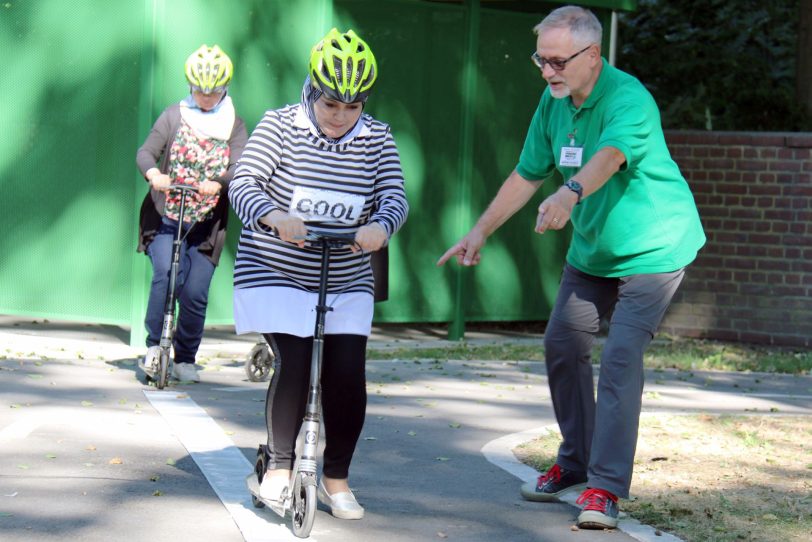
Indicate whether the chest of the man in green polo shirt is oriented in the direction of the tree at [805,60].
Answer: no

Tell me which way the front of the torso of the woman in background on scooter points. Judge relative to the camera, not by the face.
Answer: toward the camera

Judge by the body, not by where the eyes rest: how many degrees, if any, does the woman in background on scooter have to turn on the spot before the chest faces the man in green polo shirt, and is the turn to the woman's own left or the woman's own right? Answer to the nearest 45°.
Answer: approximately 45° to the woman's own left

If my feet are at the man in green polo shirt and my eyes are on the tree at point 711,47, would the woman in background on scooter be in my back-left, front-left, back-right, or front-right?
front-left

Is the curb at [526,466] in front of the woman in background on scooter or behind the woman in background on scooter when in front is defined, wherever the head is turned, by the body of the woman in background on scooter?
in front

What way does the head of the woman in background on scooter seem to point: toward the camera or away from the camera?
toward the camera

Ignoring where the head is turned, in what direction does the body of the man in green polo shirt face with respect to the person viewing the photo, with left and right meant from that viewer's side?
facing the viewer and to the left of the viewer

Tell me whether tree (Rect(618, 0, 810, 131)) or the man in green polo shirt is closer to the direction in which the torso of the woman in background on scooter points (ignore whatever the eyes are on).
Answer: the man in green polo shirt

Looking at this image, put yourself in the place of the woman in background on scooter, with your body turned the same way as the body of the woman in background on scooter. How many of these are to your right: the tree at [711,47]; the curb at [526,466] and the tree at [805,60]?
0

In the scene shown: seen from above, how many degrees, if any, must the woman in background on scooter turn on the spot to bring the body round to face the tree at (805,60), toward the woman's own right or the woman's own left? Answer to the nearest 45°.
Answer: approximately 135° to the woman's own left

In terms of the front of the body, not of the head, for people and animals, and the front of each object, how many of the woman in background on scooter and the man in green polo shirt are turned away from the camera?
0

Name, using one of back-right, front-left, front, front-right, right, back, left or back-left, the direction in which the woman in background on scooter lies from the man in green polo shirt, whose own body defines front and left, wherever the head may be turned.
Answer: right

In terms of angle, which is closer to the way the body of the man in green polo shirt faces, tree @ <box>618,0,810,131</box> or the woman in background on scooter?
the woman in background on scooter
